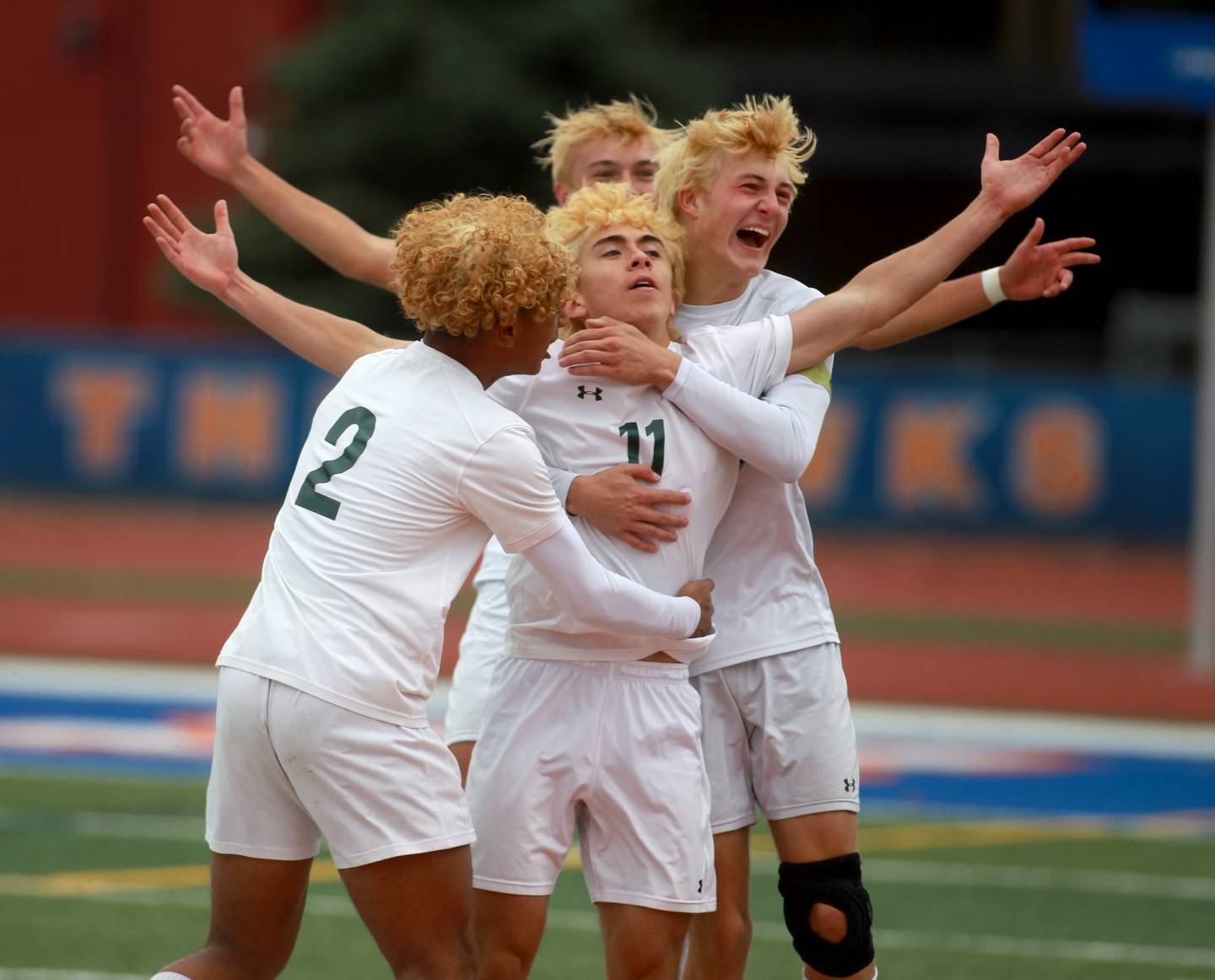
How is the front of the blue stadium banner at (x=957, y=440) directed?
toward the camera

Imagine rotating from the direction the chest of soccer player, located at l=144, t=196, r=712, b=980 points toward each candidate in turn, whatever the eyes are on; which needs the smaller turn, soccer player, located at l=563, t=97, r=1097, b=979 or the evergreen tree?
the soccer player

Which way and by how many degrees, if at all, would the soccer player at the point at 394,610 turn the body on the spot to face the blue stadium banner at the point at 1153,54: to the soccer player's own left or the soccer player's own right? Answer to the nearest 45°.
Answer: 0° — they already face it

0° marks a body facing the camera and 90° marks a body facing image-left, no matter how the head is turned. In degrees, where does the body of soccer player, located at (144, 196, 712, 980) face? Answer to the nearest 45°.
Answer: approximately 225°

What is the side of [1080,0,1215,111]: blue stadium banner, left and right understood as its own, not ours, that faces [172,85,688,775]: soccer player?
front

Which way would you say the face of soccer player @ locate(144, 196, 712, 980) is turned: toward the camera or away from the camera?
away from the camera

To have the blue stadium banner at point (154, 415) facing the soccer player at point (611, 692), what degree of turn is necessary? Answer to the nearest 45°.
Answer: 0° — it already faces them

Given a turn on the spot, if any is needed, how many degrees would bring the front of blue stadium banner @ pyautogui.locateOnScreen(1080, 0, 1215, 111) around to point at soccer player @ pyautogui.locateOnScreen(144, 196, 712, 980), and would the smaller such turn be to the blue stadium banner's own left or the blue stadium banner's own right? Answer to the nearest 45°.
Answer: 0° — it already faces them

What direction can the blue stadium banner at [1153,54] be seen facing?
toward the camera

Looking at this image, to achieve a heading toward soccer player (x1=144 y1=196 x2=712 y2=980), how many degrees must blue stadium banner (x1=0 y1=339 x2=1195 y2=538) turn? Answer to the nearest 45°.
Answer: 0° — it already faces them

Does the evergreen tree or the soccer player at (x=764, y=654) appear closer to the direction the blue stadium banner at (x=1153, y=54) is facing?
the soccer player

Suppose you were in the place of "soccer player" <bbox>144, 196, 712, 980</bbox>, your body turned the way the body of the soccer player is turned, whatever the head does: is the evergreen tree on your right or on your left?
on your left

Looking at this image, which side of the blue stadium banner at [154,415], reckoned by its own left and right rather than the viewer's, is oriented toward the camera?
front
